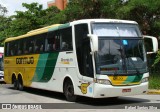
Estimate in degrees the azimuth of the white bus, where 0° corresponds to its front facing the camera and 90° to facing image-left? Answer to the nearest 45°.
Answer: approximately 315°
